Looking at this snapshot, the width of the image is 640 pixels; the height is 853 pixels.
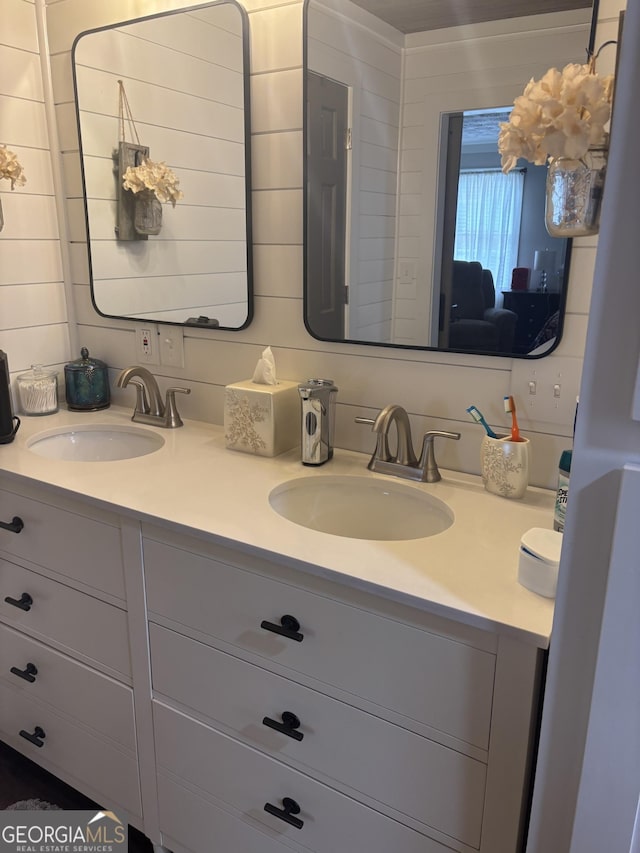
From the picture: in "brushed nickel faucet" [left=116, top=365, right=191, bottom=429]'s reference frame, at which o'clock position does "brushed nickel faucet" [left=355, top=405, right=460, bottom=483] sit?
"brushed nickel faucet" [left=355, top=405, right=460, bottom=483] is roughly at 9 o'clock from "brushed nickel faucet" [left=116, top=365, right=191, bottom=429].

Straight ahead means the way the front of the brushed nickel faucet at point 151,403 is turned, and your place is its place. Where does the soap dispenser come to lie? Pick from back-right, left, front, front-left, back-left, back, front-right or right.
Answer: left

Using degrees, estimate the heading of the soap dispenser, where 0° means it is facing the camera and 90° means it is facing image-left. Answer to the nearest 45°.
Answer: approximately 45°

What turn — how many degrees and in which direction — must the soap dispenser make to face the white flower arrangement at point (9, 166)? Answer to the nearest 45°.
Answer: approximately 90° to its right

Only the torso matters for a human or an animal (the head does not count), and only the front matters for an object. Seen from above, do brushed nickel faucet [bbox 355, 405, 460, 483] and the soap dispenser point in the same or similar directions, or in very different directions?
same or similar directions

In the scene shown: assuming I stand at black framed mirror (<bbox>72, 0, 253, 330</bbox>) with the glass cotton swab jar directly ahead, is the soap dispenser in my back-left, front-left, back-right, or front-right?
back-left

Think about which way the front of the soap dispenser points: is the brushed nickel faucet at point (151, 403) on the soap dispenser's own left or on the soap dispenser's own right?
on the soap dispenser's own right

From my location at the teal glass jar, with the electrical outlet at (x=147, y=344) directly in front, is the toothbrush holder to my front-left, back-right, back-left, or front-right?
front-right

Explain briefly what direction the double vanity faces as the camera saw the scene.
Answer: facing the viewer and to the left of the viewer

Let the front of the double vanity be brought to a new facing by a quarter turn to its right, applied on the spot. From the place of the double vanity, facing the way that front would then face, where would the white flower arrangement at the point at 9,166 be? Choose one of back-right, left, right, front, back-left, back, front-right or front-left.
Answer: front
